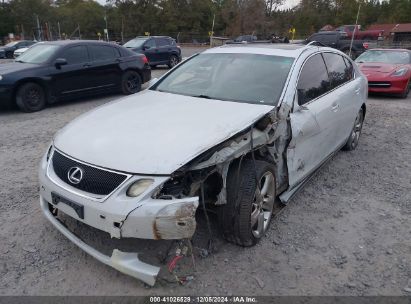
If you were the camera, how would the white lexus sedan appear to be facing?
facing the viewer and to the left of the viewer

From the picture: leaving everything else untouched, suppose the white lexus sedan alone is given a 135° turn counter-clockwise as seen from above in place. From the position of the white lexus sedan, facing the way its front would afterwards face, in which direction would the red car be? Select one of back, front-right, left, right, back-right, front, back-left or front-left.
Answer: front-left

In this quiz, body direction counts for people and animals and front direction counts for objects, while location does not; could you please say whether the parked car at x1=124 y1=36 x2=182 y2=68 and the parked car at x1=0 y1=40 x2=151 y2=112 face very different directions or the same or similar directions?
same or similar directions

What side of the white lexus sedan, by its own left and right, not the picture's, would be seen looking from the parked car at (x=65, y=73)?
right

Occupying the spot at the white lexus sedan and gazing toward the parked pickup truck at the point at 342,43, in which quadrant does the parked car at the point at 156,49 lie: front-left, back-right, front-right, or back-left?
front-left

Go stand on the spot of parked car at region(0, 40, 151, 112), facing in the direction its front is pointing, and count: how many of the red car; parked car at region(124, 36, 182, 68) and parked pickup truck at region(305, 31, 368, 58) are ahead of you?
0

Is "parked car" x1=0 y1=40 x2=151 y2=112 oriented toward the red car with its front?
no

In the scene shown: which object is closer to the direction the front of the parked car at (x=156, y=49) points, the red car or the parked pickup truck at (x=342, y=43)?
the red car

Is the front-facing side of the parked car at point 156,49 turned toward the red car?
no

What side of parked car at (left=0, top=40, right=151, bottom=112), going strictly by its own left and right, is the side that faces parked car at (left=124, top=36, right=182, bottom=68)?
back

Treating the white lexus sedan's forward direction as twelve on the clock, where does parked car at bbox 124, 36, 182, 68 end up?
The parked car is roughly at 4 o'clock from the white lexus sedan.

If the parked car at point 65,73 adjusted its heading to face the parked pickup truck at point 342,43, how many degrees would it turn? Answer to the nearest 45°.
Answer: approximately 180°

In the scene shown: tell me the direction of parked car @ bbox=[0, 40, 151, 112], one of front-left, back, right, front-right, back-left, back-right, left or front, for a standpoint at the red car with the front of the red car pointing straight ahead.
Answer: front
